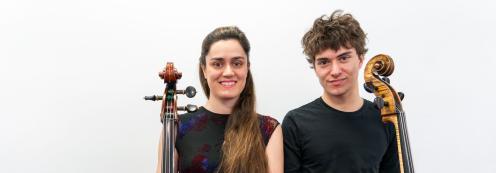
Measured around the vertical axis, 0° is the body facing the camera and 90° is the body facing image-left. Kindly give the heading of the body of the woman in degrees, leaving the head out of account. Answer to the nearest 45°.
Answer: approximately 0°

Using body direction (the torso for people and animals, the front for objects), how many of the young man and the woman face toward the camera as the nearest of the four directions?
2
